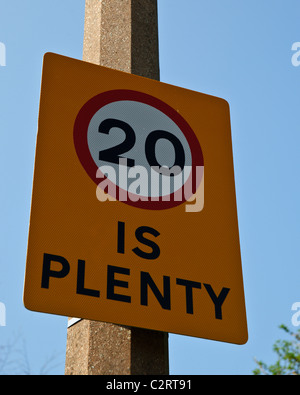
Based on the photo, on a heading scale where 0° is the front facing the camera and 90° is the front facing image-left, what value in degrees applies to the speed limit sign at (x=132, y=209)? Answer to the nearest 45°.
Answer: approximately 315°
